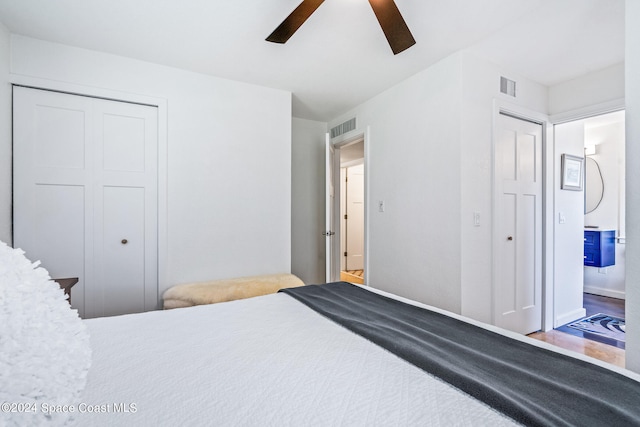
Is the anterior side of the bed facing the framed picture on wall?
yes

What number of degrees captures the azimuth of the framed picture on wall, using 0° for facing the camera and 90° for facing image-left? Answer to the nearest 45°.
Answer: approximately 315°

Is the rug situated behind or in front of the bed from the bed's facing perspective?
in front

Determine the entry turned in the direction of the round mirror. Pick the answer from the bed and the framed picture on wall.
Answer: the bed

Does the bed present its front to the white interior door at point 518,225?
yes

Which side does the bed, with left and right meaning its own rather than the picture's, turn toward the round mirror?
front

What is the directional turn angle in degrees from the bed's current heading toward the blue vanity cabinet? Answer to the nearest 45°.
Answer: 0° — it already faces it

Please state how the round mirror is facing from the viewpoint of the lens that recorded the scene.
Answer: facing the viewer and to the left of the viewer

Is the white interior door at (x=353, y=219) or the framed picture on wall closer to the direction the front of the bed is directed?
the framed picture on wall

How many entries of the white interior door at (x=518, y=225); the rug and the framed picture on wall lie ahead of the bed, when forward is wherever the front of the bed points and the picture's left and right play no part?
3

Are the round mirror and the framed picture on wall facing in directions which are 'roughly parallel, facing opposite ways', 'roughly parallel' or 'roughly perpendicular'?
roughly perpendicular

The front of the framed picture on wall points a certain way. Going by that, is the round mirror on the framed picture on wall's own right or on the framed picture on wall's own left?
on the framed picture on wall's own left

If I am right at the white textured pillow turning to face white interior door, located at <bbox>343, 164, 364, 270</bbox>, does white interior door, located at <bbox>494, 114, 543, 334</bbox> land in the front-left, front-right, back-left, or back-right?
front-right

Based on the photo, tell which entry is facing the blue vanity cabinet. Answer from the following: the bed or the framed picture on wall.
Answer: the bed

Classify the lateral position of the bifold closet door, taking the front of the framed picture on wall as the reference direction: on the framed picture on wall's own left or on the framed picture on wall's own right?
on the framed picture on wall's own right

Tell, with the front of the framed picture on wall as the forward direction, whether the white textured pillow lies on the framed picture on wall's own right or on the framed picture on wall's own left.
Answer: on the framed picture on wall's own right

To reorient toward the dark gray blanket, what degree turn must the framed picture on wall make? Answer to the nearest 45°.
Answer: approximately 45° to its right

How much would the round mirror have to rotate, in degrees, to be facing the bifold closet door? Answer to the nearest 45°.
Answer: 0° — it already faces it
